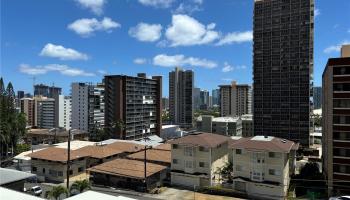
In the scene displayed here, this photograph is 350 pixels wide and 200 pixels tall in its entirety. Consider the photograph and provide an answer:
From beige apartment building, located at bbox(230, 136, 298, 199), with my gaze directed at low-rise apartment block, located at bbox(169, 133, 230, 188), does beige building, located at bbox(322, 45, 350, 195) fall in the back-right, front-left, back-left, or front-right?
back-right

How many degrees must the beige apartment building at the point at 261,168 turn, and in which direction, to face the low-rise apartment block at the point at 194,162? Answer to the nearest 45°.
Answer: approximately 90° to its right

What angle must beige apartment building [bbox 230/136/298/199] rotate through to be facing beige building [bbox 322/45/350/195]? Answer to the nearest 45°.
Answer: approximately 90° to its left

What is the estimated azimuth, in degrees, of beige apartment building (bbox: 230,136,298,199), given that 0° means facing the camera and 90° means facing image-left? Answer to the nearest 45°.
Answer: approximately 0°
